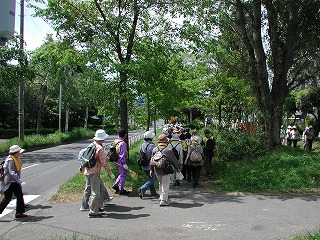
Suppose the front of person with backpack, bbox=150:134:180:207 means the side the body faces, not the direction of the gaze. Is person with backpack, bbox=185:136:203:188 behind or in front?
in front

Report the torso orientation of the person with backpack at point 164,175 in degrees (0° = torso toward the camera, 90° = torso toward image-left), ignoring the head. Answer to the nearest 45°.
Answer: approximately 180°

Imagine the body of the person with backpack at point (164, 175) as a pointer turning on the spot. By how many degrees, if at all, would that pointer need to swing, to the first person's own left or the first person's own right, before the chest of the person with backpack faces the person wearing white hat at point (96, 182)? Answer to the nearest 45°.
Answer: approximately 135° to the first person's own left
